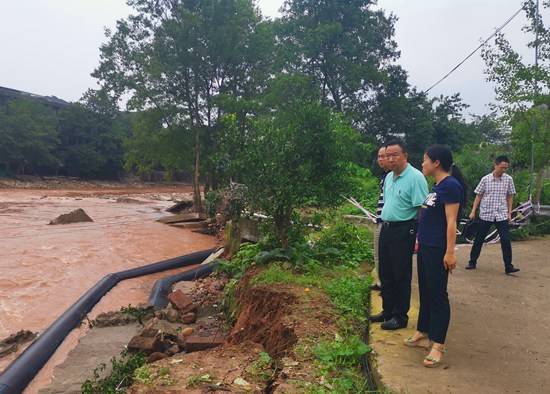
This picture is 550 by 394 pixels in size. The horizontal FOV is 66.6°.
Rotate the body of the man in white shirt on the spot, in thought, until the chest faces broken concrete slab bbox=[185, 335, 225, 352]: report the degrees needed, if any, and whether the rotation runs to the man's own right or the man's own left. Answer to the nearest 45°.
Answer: approximately 45° to the man's own right

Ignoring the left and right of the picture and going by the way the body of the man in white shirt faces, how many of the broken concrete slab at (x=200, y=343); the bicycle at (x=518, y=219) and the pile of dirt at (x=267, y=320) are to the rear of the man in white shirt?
1

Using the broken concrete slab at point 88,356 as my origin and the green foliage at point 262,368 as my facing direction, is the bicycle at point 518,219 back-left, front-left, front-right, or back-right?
front-left

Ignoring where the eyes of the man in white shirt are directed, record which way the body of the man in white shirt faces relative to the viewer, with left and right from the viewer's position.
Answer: facing the viewer

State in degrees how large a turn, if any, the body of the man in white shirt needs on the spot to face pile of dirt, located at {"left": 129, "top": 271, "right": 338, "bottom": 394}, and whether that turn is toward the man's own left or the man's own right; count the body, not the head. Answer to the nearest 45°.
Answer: approximately 45° to the man's own right

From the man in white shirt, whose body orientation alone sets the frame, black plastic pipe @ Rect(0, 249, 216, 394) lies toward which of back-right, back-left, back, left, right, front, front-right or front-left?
front-right

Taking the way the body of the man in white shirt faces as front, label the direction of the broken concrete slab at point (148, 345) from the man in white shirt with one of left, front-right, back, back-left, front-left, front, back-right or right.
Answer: front-right

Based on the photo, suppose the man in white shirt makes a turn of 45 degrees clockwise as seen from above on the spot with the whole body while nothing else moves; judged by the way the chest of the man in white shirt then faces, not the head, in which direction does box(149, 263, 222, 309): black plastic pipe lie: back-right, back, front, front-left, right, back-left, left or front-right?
front-right

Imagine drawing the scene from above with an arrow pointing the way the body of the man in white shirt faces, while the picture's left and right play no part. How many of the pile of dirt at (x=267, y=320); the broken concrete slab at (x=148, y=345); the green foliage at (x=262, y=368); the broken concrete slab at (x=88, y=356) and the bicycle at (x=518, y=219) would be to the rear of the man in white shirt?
1

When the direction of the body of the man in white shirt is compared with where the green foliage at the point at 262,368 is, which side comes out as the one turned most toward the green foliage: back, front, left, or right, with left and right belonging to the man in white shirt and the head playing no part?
front

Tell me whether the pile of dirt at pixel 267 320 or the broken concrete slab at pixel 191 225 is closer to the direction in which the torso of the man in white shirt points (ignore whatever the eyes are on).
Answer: the pile of dirt
